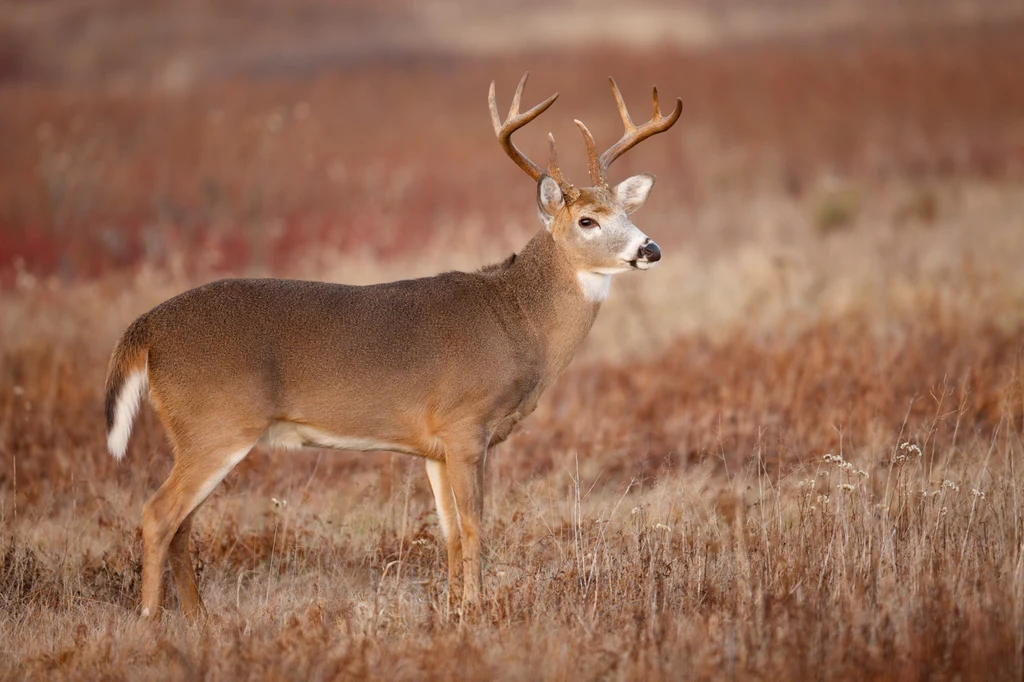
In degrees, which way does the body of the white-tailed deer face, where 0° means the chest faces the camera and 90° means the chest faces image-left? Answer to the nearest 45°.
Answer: approximately 270°
